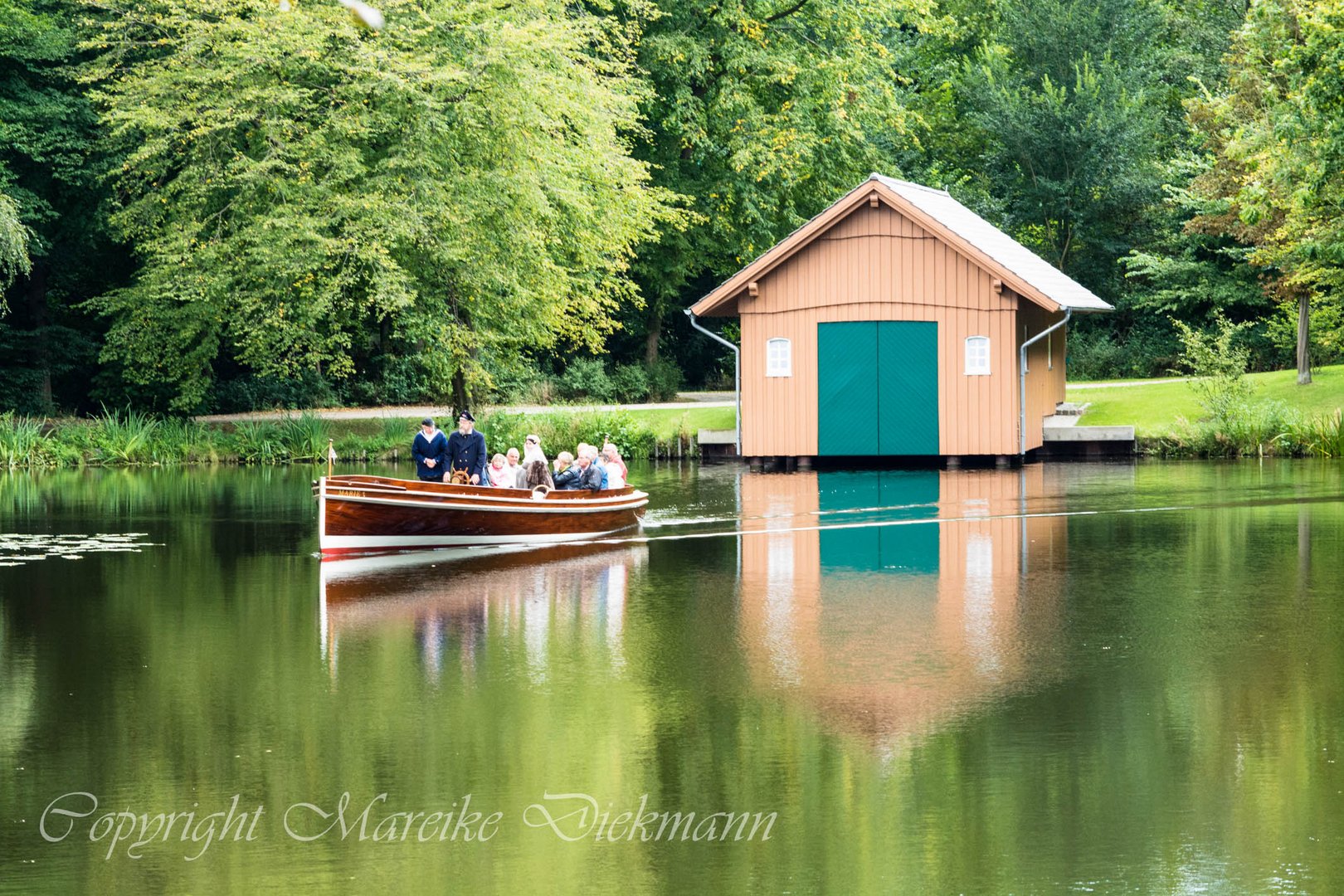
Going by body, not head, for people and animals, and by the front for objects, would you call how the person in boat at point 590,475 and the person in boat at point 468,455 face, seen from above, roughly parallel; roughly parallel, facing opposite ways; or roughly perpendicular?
roughly parallel

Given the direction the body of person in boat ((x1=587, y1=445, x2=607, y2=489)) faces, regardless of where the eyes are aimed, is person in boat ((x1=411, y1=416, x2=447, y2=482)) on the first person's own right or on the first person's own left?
on the first person's own right

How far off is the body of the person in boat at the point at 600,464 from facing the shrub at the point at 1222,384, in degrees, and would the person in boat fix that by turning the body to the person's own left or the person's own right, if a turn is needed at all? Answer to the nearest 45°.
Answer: approximately 180°

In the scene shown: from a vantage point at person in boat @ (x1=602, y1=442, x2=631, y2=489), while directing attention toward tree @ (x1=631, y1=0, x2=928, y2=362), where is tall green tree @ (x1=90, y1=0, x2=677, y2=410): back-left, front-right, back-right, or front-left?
front-left

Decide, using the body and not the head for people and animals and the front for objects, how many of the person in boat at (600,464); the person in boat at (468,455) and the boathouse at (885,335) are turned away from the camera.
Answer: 0

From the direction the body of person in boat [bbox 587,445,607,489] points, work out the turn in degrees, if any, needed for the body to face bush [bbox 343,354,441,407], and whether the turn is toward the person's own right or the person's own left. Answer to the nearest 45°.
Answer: approximately 135° to the person's own right

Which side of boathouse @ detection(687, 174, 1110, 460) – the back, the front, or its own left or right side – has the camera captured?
front

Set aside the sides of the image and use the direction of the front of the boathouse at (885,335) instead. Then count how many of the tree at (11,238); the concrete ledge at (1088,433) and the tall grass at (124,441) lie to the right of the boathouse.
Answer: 2

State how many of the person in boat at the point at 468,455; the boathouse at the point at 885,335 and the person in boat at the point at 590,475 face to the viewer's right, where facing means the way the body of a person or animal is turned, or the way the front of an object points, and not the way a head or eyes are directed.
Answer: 0

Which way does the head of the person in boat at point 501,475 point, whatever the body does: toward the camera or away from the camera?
toward the camera

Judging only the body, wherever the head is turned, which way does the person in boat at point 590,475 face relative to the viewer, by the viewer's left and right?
facing the viewer and to the left of the viewer

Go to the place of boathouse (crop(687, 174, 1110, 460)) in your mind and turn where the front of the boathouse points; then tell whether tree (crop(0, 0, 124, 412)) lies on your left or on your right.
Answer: on your right

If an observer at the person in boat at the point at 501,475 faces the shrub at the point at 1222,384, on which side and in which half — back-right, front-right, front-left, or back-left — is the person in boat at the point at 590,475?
front-right

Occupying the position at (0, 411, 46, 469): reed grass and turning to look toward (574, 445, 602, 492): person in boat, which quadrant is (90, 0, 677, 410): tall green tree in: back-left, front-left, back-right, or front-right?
front-left
